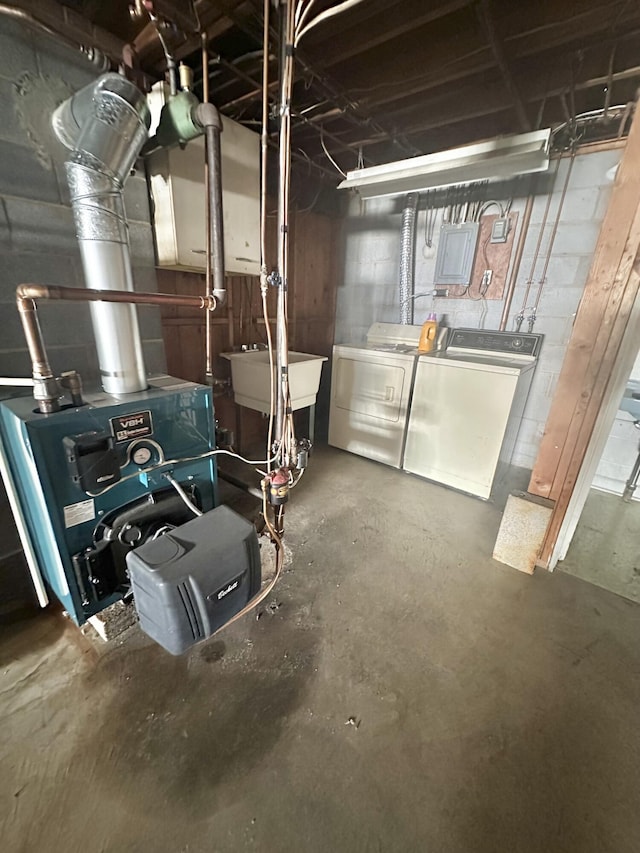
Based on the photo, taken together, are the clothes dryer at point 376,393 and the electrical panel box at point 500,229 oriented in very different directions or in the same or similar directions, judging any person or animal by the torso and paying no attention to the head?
same or similar directions

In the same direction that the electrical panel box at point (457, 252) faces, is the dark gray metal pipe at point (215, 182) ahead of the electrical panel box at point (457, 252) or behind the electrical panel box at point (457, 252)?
ahead

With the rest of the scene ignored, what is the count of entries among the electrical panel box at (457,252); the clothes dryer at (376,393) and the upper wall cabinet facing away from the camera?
0

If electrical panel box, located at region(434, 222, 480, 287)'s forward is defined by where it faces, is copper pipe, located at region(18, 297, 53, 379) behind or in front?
in front

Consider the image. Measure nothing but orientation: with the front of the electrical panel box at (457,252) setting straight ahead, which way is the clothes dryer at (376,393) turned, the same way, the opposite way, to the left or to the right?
the same way

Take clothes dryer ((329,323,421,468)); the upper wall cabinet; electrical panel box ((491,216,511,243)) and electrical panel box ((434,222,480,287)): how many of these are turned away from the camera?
0

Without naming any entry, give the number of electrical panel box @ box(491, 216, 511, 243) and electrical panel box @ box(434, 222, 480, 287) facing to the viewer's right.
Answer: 0

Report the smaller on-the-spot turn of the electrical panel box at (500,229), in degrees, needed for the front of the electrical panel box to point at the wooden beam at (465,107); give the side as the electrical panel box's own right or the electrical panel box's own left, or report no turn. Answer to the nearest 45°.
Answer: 0° — it already faces it

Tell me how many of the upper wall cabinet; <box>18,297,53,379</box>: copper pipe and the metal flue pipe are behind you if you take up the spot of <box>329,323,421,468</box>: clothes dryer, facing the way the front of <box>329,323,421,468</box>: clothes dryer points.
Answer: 0

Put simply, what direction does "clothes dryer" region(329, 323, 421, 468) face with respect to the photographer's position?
facing the viewer and to the left of the viewer

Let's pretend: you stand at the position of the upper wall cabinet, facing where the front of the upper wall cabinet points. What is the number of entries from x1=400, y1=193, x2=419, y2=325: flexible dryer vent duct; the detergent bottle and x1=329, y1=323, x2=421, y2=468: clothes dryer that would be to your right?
0

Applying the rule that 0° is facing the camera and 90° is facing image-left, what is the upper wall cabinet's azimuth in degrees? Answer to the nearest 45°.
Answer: approximately 315°
